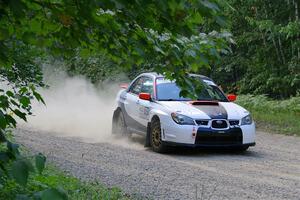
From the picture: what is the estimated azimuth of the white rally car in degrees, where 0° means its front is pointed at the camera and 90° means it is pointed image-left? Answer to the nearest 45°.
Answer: approximately 315°
